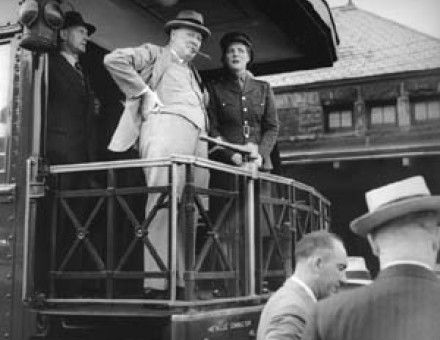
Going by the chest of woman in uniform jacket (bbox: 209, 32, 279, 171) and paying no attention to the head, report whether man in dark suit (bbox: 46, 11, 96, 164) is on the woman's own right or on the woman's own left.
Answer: on the woman's own right

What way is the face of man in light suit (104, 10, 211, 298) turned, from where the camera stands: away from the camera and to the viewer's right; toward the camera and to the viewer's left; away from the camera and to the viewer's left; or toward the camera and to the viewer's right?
toward the camera and to the viewer's right

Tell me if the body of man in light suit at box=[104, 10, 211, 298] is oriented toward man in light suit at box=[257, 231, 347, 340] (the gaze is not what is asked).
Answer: yes

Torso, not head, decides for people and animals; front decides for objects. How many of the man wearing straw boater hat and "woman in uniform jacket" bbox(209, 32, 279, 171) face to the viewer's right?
0

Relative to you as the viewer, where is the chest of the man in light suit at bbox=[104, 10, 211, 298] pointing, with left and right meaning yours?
facing the viewer and to the right of the viewer

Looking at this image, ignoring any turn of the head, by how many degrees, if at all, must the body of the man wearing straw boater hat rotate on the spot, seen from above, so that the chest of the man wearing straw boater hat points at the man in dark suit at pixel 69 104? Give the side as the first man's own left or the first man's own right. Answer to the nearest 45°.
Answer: approximately 45° to the first man's own left

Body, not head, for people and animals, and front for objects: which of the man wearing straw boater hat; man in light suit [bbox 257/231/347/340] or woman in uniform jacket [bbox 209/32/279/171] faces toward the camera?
the woman in uniform jacket

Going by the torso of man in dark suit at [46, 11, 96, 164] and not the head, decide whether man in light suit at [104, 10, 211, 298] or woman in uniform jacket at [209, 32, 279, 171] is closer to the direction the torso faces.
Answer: the man in light suit

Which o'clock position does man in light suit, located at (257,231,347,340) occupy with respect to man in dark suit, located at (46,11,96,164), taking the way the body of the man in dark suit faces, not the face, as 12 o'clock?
The man in light suit is roughly at 12 o'clock from the man in dark suit.

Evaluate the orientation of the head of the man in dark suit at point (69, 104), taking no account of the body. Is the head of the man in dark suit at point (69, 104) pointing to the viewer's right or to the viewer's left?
to the viewer's right

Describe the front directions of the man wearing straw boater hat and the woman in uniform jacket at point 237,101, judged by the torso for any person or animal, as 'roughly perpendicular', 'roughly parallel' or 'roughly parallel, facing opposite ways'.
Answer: roughly parallel, facing opposite ways

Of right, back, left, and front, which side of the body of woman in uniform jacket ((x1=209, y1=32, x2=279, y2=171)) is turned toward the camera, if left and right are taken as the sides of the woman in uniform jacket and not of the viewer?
front

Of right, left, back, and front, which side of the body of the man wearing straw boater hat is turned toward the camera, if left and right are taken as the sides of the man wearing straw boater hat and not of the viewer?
back

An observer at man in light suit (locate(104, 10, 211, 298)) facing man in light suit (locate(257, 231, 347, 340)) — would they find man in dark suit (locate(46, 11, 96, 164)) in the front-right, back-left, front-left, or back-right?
back-right
